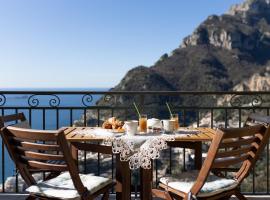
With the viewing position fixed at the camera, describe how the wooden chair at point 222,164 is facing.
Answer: facing away from the viewer and to the left of the viewer

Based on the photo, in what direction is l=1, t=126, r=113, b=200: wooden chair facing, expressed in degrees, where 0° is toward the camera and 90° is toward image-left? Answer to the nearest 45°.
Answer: approximately 225°

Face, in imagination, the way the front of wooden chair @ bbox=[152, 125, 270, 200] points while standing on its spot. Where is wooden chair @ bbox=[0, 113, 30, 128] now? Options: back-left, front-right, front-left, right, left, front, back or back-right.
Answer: front-left

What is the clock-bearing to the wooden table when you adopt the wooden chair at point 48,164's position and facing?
The wooden table is roughly at 1 o'clock from the wooden chair.

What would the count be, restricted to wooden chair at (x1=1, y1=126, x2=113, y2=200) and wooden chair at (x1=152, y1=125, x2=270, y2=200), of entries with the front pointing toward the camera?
0

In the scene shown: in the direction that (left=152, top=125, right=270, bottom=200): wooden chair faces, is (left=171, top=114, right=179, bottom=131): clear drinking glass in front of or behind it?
in front

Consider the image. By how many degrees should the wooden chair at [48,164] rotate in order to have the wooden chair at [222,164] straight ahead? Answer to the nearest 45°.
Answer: approximately 45° to its right
